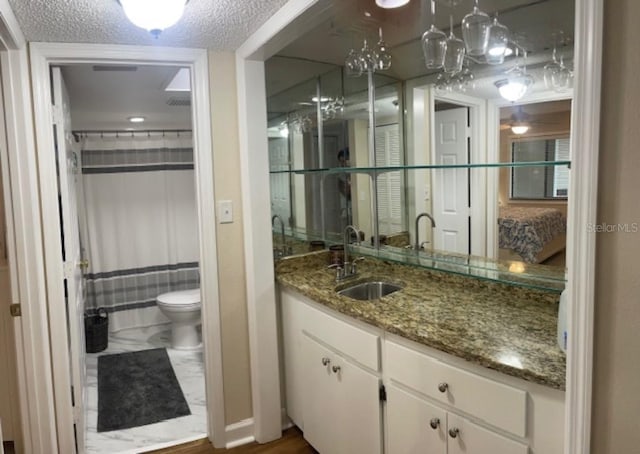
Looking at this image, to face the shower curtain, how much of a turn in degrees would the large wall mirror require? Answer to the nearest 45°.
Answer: approximately 90° to its right

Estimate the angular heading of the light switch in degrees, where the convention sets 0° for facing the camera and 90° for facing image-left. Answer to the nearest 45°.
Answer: approximately 0°

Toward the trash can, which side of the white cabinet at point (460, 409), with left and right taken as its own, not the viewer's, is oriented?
right

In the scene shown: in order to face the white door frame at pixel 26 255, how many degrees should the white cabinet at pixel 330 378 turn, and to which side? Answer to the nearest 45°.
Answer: approximately 45° to its right

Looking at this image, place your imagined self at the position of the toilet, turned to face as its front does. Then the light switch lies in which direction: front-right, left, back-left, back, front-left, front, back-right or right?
left

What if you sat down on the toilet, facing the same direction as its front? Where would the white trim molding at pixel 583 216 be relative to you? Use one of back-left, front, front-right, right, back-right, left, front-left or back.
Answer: left

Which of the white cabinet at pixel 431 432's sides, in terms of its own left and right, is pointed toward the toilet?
right
